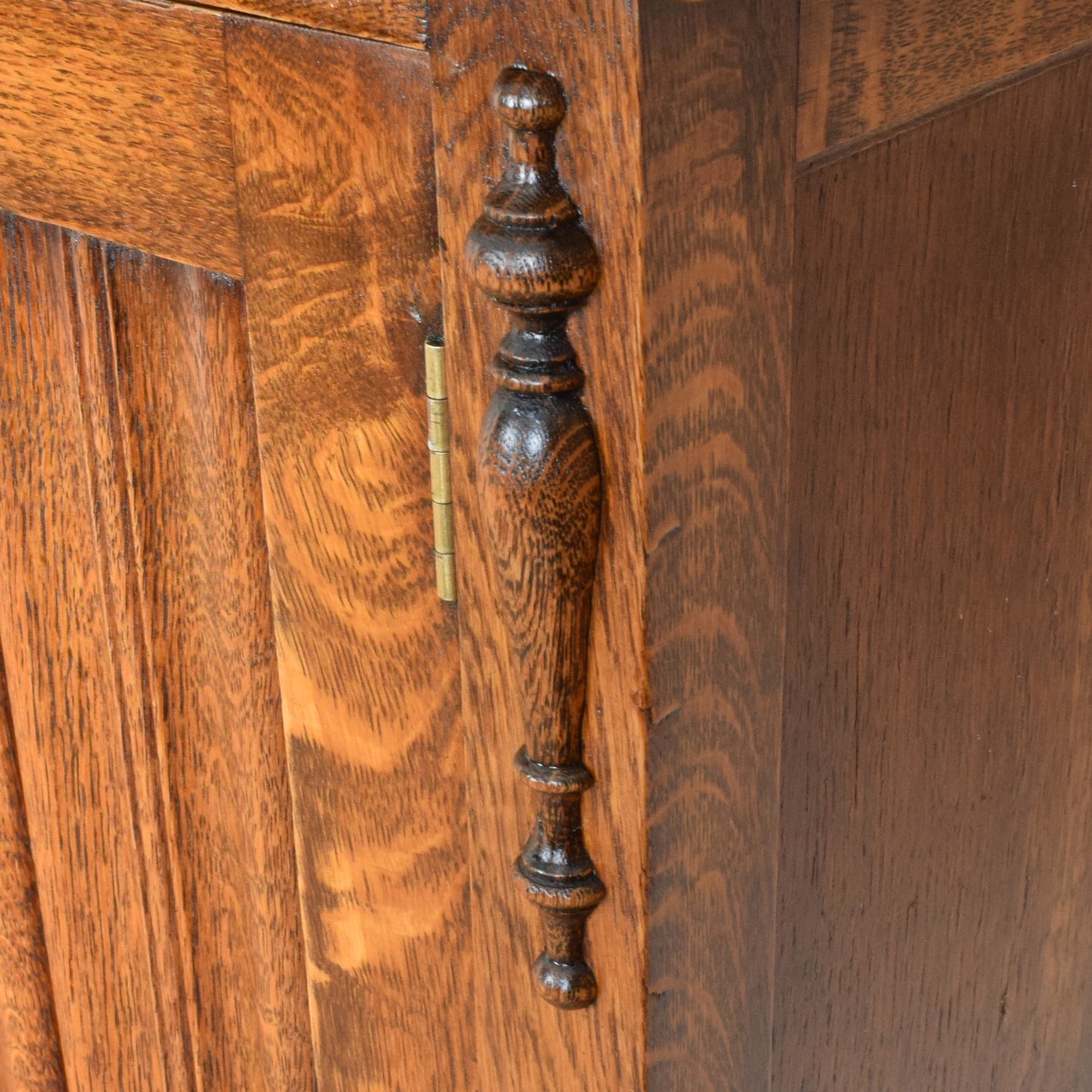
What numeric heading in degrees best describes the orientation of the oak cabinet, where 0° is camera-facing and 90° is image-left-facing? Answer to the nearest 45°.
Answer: approximately 45°
